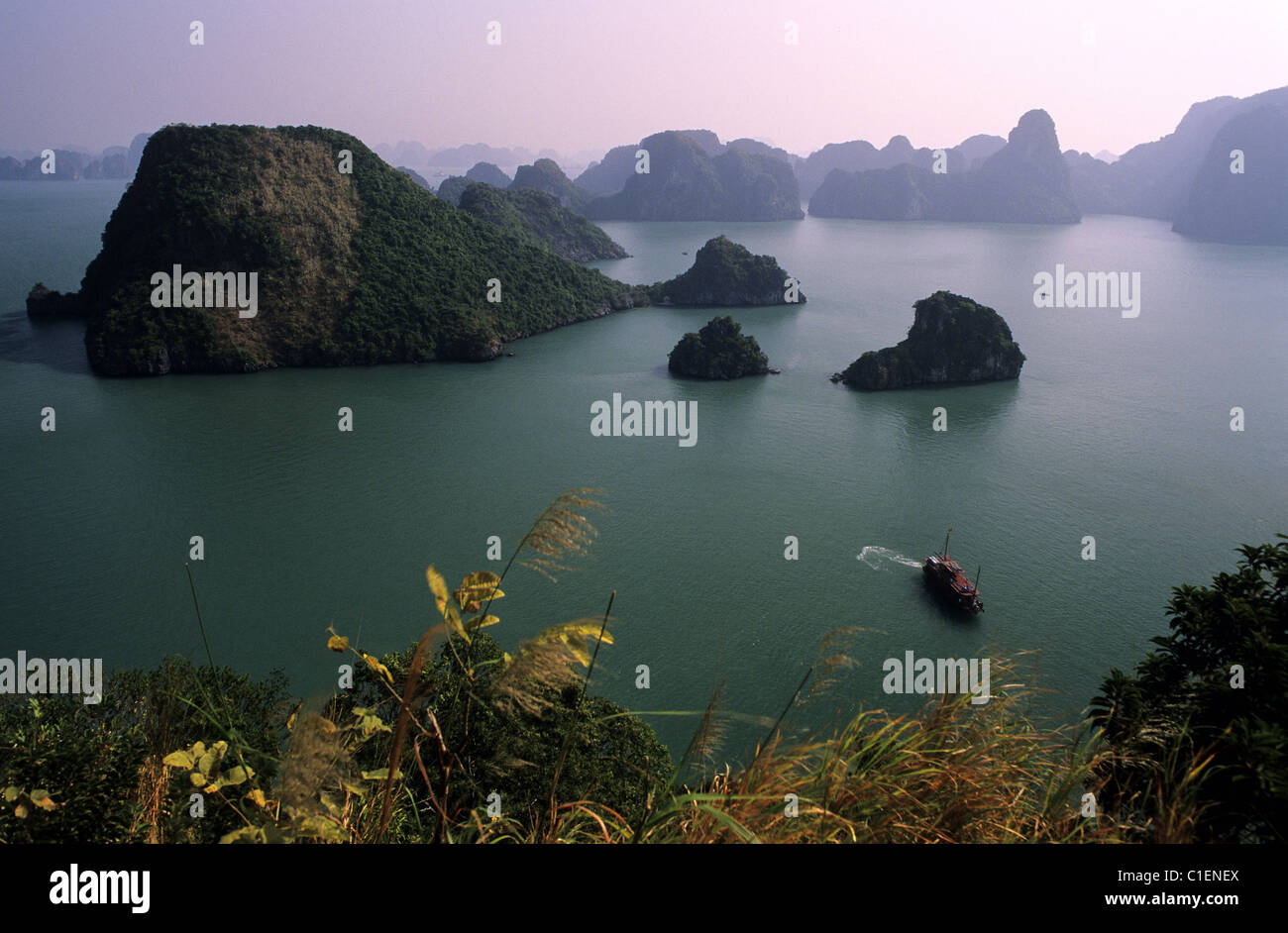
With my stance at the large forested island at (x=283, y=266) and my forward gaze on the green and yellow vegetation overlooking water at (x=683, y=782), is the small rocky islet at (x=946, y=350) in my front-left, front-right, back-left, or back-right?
front-left

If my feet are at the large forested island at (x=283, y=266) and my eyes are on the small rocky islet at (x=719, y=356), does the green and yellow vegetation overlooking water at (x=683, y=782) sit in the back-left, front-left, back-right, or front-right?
front-right

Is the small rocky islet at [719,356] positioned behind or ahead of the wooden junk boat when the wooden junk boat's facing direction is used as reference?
behind

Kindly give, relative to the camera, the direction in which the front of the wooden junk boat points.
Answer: facing the viewer and to the right of the viewer

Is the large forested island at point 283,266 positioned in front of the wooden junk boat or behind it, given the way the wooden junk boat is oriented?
behind

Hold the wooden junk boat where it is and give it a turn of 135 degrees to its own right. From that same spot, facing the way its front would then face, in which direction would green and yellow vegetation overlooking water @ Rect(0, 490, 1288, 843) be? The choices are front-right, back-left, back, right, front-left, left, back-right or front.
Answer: left

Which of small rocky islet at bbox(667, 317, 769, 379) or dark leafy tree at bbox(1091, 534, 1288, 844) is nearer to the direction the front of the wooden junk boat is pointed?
the dark leafy tree

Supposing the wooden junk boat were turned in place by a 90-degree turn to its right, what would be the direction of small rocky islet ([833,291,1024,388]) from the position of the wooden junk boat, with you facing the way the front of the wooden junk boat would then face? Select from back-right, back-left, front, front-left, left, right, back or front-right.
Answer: back-right

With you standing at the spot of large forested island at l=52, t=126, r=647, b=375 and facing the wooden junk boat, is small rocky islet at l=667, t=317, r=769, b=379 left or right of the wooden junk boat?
left

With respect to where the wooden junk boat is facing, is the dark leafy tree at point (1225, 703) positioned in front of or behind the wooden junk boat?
in front

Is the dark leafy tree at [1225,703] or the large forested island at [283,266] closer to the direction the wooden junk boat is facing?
the dark leafy tree
